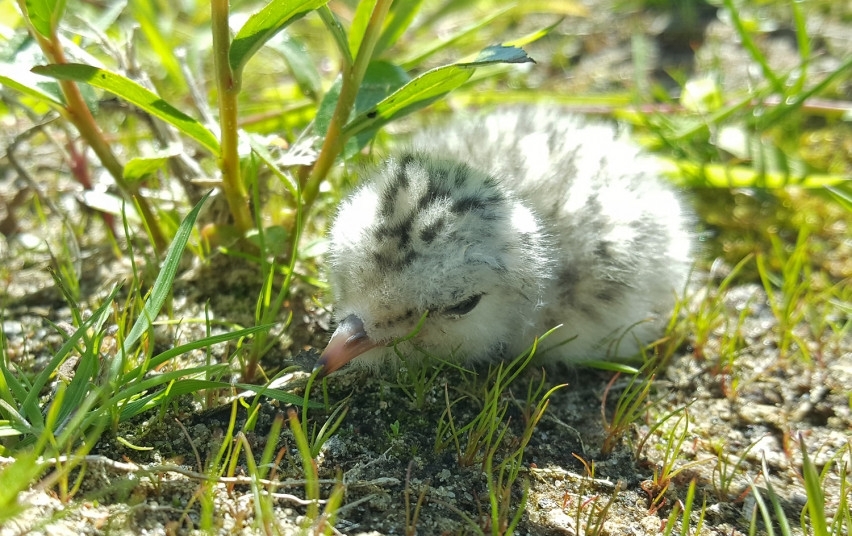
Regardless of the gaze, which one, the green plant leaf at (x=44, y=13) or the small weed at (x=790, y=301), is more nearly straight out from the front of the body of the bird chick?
the green plant leaf

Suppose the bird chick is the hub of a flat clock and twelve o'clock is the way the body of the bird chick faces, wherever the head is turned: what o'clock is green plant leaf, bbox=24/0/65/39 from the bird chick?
The green plant leaf is roughly at 1 o'clock from the bird chick.

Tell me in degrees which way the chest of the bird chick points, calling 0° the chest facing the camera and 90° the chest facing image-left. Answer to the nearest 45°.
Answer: approximately 45°

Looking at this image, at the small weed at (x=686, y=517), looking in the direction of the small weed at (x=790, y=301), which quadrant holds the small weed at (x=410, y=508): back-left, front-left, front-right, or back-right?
back-left
